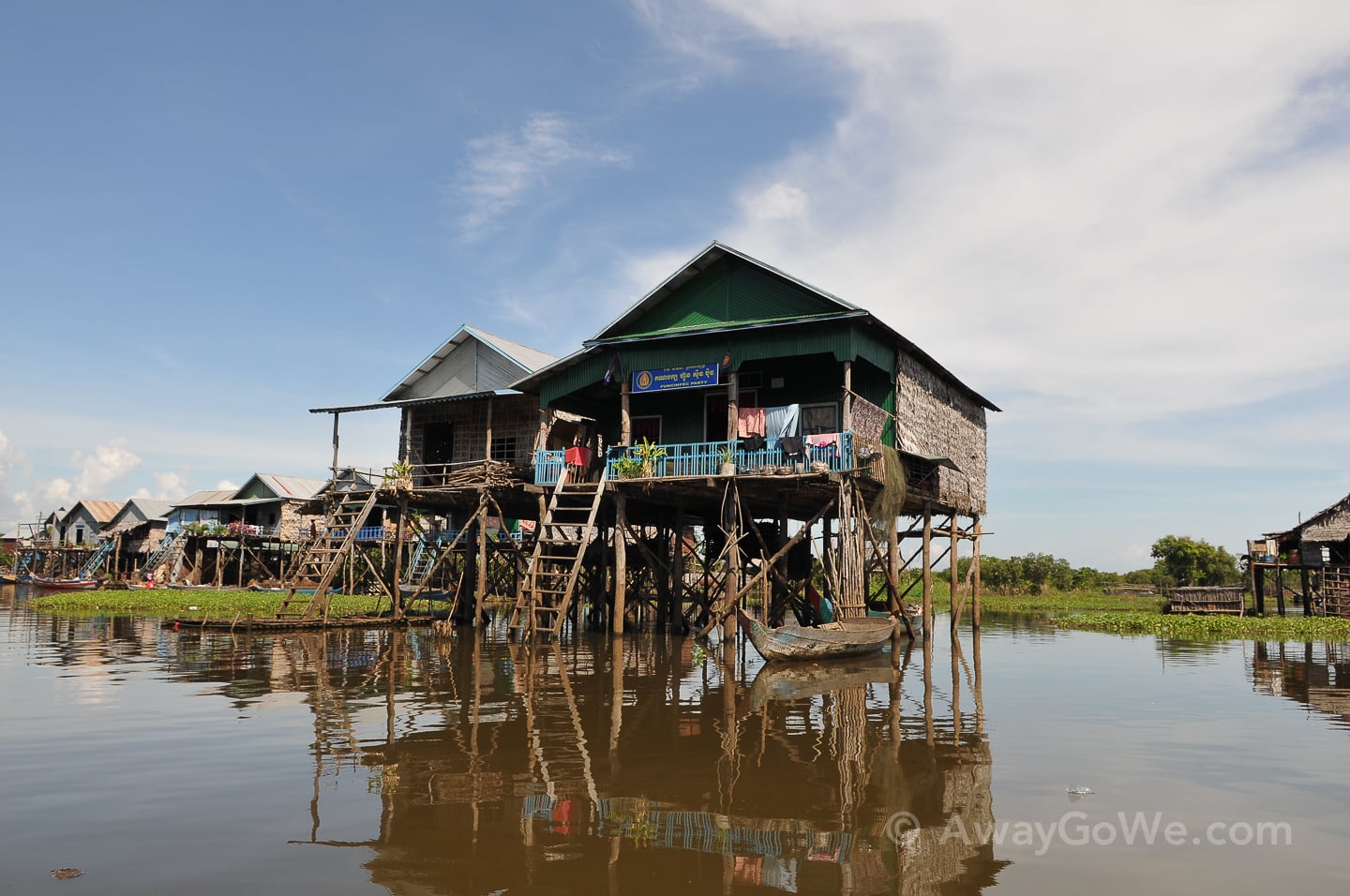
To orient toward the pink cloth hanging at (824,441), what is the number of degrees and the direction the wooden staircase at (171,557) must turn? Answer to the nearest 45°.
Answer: approximately 45° to its left

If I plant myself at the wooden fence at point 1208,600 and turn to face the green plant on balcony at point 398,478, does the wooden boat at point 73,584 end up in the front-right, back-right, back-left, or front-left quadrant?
front-right

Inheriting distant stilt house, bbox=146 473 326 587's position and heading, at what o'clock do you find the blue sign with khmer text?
The blue sign with khmer text is roughly at 10 o'clock from the distant stilt house.

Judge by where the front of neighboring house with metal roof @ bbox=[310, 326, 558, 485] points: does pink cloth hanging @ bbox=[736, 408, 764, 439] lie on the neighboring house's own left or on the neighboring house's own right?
on the neighboring house's own left

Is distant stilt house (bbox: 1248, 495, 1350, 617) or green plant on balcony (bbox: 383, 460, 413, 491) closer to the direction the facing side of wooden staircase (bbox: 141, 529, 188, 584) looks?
the green plant on balcony

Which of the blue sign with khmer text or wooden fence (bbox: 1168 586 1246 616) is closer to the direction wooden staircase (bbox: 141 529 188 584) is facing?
the blue sign with khmer text

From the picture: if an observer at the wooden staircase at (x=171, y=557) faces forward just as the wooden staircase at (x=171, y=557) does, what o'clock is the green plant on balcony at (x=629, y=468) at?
The green plant on balcony is roughly at 10 o'clock from the wooden staircase.

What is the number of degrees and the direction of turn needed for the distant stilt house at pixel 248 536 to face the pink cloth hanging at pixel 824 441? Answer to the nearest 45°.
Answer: approximately 45° to its left

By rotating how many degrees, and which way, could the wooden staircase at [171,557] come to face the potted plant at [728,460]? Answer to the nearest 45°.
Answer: approximately 45° to its left

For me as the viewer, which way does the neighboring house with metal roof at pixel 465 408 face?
facing the viewer and to the left of the viewer

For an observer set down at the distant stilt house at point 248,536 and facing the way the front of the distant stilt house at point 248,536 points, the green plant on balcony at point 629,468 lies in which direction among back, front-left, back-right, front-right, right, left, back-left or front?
front-left

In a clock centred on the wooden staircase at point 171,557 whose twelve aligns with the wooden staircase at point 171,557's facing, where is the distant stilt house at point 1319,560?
The distant stilt house is roughly at 9 o'clock from the wooden staircase.
